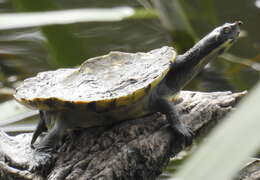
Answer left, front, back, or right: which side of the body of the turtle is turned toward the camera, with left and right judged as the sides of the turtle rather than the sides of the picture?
right
